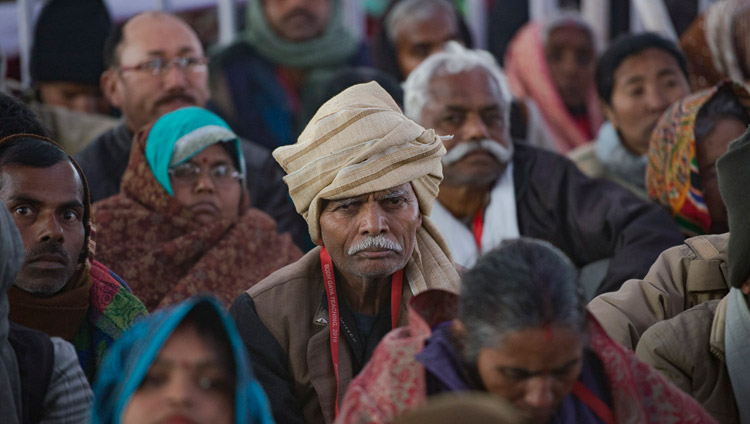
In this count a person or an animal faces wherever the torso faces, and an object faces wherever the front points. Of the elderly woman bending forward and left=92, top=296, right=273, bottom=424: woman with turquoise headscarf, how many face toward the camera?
2

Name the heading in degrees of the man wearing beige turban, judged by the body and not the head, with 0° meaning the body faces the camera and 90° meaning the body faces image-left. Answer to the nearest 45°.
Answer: approximately 0°

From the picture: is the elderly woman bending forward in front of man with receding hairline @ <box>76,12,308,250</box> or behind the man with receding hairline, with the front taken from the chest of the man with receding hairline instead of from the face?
in front

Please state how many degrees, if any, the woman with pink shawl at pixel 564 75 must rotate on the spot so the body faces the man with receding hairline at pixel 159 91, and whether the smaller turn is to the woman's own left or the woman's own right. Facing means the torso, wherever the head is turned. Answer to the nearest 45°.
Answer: approximately 90° to the woman's own right

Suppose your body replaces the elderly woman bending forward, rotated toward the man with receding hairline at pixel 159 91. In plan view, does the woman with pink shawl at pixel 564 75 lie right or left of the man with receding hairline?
right

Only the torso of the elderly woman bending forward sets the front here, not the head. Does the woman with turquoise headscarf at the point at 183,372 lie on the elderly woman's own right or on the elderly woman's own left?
on the elderly woman's own right

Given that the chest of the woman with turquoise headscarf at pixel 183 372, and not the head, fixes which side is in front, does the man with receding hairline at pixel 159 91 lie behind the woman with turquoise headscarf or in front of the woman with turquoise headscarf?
behind

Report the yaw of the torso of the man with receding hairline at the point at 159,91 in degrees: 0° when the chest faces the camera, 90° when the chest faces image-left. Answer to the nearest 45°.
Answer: approximately 315°
